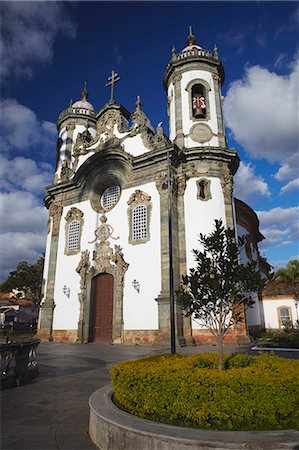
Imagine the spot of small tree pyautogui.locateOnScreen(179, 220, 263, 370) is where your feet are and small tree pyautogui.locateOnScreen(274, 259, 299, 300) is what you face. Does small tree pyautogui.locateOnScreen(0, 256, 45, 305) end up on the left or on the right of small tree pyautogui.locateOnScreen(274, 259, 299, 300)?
left

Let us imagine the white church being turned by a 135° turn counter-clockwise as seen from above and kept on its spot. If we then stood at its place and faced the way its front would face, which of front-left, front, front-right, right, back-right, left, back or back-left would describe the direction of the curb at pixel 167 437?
right

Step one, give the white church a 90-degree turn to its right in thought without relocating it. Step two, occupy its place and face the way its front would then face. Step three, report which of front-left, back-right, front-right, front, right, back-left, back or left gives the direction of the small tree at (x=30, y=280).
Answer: front

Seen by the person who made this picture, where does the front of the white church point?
facing the viewer and to the left of the viewer

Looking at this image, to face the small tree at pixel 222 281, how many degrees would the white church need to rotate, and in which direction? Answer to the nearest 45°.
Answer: approximately 45° to its left

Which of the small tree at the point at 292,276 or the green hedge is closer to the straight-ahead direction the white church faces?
the green hedge

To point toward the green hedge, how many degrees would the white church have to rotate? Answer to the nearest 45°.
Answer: approximately 45° to its left

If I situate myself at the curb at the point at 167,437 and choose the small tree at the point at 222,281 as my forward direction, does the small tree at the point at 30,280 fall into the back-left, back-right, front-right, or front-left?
front-left
